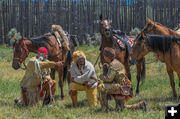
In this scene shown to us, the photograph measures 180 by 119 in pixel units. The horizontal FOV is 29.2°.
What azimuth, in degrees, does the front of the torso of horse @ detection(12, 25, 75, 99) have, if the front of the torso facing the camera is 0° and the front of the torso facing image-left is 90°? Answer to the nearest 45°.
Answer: approximately 45°

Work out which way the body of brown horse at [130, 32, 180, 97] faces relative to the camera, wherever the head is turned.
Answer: to the viewer's left

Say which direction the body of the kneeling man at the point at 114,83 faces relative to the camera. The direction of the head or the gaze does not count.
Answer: to the viewer's left

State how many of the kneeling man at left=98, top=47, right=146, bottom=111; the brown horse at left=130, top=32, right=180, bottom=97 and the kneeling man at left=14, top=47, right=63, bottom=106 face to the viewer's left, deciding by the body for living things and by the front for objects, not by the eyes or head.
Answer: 2

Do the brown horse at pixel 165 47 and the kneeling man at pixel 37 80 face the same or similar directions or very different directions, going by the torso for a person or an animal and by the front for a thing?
very different directions

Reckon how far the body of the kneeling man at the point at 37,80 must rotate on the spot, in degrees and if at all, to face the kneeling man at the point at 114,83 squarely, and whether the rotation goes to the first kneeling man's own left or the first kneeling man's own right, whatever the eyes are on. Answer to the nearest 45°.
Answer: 0° — they already face them

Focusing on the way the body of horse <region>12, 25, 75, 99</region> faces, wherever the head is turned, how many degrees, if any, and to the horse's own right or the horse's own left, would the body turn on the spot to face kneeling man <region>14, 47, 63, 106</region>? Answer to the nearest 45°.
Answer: approximately 45° to the horse's own left

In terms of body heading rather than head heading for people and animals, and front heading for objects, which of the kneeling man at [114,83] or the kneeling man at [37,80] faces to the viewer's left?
the kneeling man at [114,83]

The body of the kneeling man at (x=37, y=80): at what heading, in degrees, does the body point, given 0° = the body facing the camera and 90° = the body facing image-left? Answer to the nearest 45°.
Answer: approximately 315°

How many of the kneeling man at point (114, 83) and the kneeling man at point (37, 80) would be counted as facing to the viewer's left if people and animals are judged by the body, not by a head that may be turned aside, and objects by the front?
1

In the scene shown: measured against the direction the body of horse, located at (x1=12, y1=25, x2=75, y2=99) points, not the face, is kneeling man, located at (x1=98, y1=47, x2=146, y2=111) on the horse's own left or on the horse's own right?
on the horse's own left
